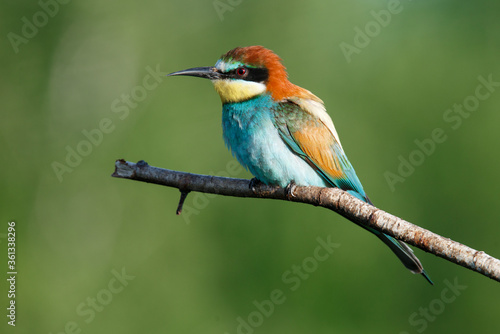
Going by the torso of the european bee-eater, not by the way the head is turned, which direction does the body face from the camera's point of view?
to the viewer's left
